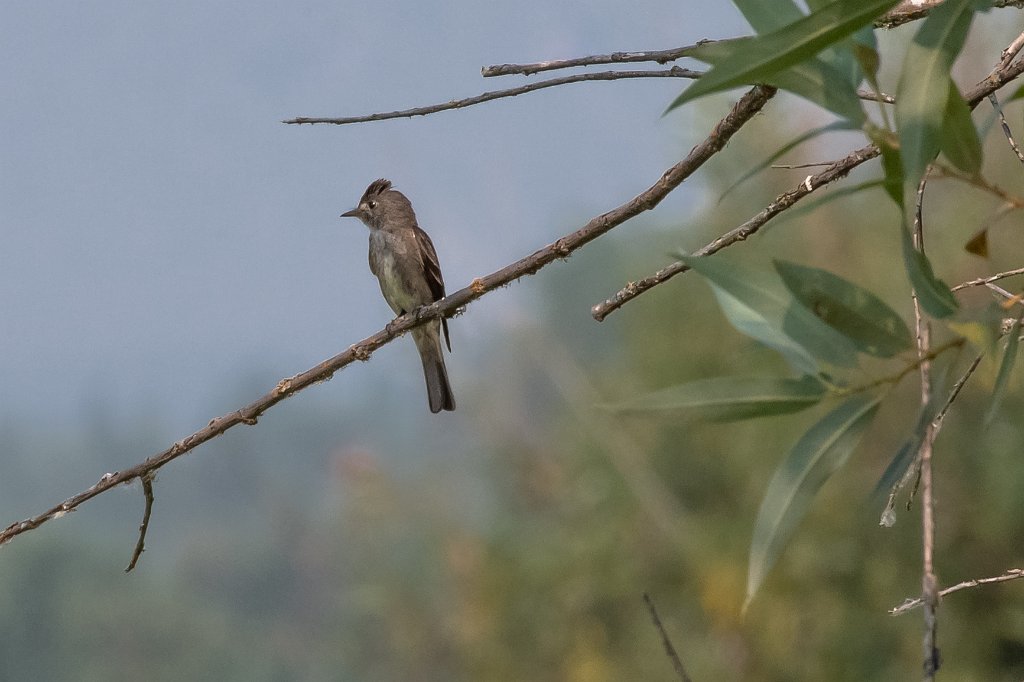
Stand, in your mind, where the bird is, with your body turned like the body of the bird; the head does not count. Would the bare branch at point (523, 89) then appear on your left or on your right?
on your left

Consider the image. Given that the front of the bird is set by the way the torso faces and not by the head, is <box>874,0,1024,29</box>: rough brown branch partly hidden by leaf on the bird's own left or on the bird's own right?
on the bird's own left

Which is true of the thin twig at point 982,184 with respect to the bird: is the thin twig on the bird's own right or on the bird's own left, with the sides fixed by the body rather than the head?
on the bird's own left

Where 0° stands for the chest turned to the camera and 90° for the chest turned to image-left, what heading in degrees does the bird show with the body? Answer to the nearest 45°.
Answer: approximately 45°

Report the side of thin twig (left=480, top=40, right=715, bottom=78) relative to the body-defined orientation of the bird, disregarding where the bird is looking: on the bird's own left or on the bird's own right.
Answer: on the bird's own left
